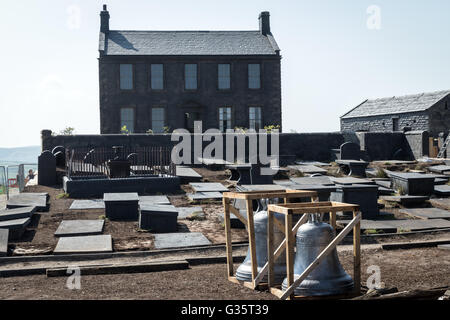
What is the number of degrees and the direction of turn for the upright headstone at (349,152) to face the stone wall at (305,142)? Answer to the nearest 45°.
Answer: approximately 135° to its right

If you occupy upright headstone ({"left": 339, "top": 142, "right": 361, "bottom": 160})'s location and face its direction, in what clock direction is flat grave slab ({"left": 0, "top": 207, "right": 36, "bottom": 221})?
The flat grave slab is roughly at 1 o'clock from the upright headstone.

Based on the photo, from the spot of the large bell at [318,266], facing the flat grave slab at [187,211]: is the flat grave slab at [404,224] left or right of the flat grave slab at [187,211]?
right

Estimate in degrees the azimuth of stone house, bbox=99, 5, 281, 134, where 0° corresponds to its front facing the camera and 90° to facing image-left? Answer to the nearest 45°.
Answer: approximately 0°

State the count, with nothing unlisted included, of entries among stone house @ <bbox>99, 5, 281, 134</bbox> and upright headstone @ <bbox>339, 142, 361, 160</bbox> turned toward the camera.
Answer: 2

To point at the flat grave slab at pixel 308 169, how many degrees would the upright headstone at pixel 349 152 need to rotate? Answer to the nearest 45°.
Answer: approximately 45° to its right

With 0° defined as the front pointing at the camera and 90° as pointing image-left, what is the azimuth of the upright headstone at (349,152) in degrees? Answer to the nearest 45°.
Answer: approximately 0°

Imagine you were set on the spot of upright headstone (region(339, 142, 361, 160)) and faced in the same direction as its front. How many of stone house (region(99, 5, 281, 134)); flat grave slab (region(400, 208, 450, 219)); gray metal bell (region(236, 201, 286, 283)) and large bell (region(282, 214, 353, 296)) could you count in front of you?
3

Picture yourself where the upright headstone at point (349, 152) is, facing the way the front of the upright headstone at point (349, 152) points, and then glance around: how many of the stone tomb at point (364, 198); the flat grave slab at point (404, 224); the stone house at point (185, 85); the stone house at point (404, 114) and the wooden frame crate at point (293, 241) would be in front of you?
3
